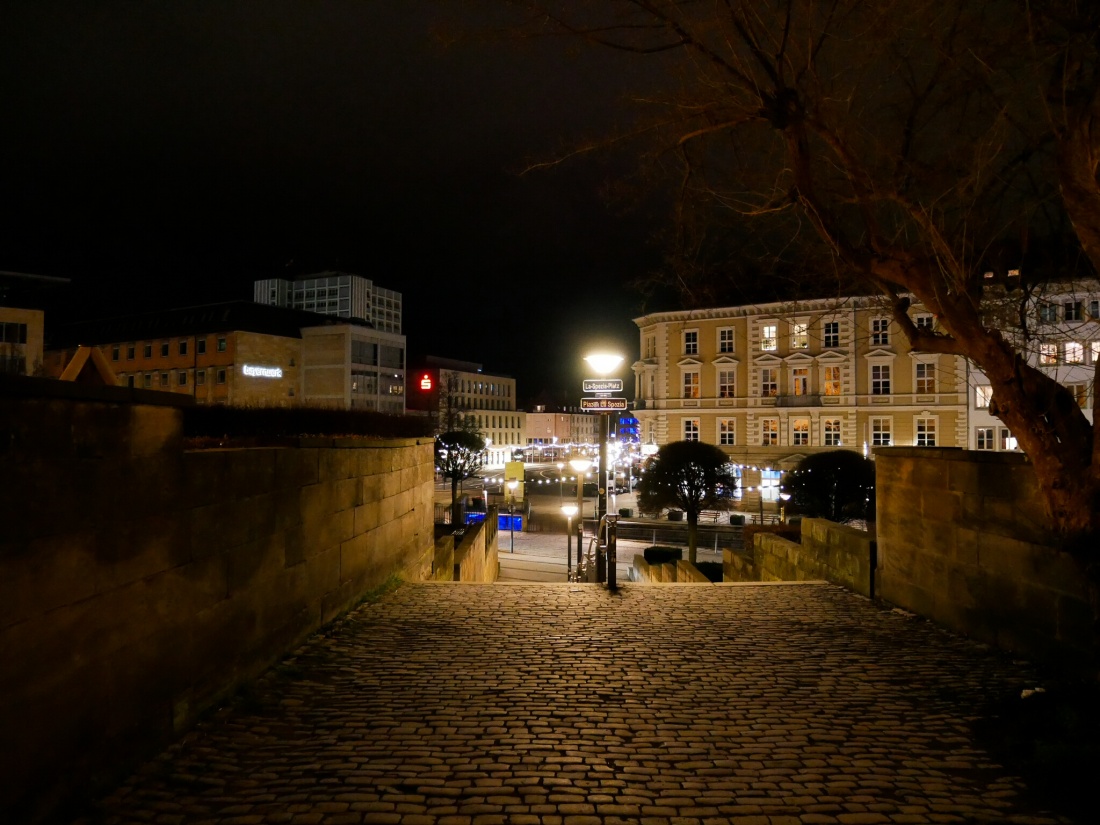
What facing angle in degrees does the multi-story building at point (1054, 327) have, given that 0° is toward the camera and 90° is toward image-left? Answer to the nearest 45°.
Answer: approximately 0°

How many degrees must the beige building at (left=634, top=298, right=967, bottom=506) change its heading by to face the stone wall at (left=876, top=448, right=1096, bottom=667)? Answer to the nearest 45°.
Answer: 0° — it already faces it

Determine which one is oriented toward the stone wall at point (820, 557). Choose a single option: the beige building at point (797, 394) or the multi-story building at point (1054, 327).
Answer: the beige building

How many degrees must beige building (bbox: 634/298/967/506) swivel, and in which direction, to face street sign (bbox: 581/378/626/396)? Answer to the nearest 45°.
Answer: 0° — it already faces it

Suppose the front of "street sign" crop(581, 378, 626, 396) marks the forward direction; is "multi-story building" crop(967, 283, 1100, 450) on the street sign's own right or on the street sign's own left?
on the street sign's own left

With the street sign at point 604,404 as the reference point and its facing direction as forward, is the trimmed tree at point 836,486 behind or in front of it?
behind

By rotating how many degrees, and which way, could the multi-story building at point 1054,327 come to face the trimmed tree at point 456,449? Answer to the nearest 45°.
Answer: approximately 135° to its right

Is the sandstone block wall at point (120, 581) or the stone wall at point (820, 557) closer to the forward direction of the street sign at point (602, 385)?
the sandstone block wall

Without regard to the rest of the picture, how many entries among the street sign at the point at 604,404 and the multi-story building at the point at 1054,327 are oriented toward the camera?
2
